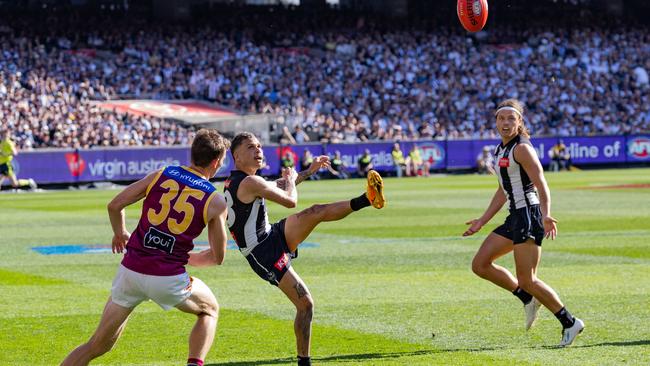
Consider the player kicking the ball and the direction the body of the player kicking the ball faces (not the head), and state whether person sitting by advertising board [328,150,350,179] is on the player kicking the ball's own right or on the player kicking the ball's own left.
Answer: on the player kicking the ball's own left

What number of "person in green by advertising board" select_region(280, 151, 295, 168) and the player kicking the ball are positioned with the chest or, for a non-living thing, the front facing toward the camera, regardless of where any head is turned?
1

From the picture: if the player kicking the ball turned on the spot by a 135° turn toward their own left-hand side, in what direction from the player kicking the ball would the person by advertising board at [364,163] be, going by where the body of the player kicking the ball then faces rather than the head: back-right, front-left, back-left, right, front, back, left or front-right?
front-right

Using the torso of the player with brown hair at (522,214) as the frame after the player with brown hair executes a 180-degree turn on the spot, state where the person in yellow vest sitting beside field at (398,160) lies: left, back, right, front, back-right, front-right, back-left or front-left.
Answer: front-left

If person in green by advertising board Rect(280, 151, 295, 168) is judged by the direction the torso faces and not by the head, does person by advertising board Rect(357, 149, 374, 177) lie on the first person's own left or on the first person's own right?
on the first person's own left

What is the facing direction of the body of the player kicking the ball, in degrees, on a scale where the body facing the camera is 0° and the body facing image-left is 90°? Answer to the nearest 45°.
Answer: approximately 270°

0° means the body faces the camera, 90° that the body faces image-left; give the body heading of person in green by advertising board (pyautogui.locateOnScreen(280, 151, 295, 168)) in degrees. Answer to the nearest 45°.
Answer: approximately 0°

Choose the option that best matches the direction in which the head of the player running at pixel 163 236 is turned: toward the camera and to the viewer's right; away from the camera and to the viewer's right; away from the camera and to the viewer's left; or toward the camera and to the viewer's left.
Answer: away from the camera and to the viewer's right

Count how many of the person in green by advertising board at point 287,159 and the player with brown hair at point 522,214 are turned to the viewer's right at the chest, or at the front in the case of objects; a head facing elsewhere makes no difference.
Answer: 0

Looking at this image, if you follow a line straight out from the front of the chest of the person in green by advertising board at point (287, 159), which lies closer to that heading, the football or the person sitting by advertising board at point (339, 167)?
the football
